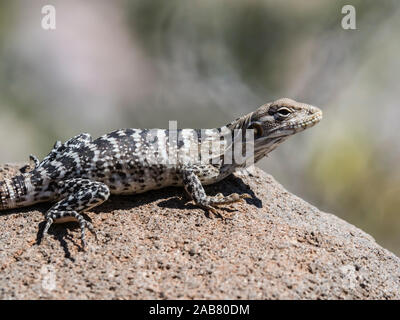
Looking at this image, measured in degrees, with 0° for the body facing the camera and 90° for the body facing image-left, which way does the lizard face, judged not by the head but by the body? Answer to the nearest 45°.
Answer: approximately 270°
